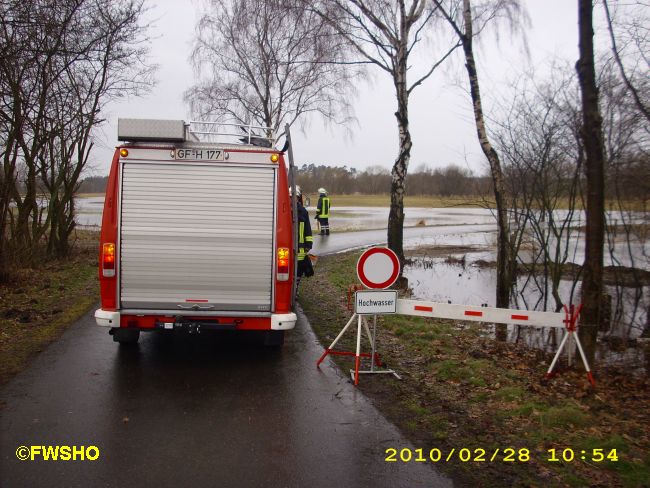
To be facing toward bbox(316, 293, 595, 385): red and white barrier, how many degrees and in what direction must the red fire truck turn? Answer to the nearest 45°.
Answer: approximately 90° to its right

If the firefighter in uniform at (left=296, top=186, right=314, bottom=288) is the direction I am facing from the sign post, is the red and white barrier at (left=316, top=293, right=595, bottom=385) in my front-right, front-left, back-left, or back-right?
back-right

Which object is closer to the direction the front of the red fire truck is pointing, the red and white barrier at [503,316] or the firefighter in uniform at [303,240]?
the firefighter in uniform

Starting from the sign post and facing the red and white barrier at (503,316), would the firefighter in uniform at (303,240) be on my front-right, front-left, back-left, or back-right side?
back-left

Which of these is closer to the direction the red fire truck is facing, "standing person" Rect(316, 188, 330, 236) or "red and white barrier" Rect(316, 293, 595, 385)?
the standing person

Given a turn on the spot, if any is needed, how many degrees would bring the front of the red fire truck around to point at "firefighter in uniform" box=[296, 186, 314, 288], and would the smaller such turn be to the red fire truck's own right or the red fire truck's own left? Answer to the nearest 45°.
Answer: approximately 45° to the red fire truck's own right

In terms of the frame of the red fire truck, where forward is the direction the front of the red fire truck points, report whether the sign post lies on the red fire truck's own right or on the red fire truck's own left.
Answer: on the red fire truck's own right

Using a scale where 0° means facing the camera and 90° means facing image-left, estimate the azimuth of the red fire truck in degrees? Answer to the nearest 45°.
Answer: approximately 180°

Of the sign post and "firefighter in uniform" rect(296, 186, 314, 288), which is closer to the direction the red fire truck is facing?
the firefighter in uniform

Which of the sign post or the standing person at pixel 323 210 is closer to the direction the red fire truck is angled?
the standing person
